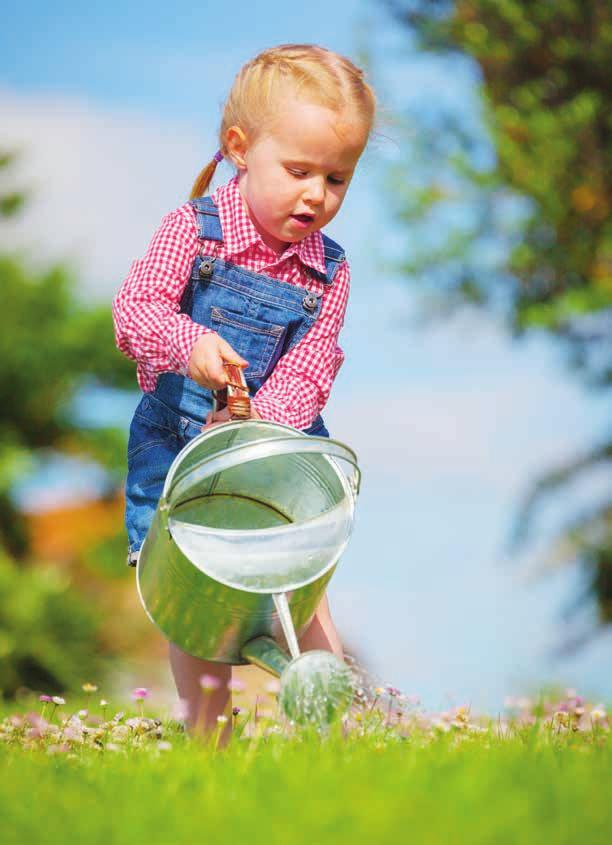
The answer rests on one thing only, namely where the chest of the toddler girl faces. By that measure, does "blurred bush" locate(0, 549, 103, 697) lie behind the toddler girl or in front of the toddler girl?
behind

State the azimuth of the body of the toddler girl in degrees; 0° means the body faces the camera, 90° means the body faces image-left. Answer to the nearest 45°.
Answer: approximately 315°
